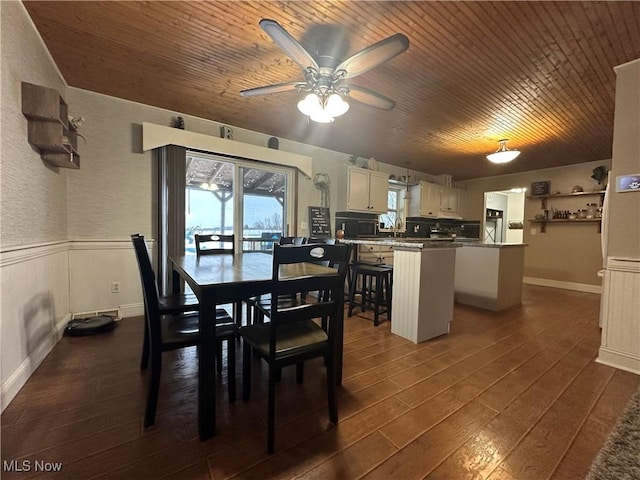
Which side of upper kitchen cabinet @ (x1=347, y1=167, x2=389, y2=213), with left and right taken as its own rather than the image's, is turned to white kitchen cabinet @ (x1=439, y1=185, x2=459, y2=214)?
left

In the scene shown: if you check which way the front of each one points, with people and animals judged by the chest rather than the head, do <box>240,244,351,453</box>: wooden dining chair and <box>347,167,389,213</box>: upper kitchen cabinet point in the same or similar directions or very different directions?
very different directions

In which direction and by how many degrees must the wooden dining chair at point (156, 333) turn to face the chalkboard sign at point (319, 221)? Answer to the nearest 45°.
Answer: approximately 45° to its left

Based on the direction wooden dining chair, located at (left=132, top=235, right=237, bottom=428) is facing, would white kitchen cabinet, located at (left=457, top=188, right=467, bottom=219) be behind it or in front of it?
in front

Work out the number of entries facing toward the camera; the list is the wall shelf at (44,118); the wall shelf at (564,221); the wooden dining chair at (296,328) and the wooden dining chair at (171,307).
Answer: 1

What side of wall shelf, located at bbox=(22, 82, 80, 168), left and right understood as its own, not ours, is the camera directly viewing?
right

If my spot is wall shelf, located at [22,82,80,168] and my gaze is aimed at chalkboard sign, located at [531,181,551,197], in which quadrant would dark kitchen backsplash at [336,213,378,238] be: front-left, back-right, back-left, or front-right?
front-left

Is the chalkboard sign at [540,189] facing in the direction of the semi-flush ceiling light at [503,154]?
yes

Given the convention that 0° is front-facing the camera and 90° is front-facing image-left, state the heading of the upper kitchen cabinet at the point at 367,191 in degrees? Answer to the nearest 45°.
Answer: approximately 315°

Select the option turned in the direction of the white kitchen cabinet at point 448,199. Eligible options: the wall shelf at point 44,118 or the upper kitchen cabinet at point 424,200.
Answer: the wall shelf

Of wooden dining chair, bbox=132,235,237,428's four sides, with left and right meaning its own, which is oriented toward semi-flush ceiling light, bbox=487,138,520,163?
front

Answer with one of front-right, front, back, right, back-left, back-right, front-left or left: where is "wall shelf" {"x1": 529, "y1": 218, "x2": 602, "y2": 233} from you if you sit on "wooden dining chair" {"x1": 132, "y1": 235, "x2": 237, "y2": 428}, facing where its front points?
front

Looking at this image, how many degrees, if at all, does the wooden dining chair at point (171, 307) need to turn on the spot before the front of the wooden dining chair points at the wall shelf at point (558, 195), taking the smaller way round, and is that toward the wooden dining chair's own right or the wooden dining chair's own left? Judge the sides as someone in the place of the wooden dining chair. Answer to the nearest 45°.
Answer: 0° — it already faces it

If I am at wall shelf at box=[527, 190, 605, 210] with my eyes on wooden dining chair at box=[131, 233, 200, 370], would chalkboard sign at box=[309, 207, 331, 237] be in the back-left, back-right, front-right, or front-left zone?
front-right

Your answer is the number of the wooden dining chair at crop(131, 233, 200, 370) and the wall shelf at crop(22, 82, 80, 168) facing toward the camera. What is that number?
0

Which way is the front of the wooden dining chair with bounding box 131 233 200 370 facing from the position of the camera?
facing to the right of the viewer

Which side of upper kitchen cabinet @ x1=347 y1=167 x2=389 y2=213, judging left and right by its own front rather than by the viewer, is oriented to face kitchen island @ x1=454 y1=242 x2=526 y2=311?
front

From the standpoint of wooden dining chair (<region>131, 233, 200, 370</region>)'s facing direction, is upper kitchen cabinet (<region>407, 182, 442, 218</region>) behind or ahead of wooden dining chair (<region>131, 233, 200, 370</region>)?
ahead
